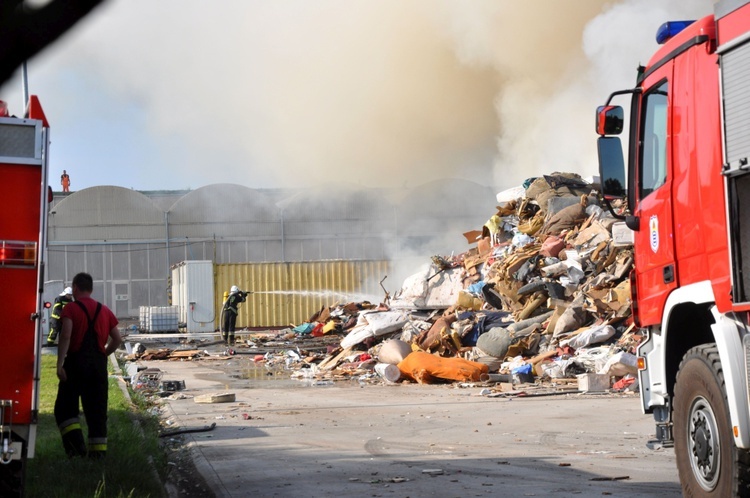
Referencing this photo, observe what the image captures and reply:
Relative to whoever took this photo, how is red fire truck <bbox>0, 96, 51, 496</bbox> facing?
facing away from the viewer

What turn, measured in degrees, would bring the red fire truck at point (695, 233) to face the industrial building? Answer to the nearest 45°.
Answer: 0° — it already faces it

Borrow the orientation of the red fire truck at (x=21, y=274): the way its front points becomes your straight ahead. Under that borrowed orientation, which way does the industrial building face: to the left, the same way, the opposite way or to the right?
the opposite way

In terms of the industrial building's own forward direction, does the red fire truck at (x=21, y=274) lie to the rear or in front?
in front

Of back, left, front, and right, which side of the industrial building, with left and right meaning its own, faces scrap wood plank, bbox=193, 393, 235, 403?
front

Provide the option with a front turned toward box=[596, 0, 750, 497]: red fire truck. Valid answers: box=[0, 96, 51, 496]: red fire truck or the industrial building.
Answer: the industrial building

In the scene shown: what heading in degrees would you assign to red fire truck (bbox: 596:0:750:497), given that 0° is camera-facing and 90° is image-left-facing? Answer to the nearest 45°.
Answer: approximately 135°

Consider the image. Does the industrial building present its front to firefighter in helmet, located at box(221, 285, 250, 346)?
yes

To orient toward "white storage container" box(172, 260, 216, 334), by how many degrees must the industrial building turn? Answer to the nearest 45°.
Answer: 0° — it already faces it

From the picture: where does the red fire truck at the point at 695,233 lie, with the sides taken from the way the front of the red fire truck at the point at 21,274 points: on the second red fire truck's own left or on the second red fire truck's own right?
on the second red fire truck's own right

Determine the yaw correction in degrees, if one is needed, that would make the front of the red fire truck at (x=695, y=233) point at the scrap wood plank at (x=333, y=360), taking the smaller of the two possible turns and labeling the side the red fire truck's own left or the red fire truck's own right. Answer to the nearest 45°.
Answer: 0° — it already faces it

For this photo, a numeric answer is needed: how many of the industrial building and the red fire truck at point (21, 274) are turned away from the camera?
1

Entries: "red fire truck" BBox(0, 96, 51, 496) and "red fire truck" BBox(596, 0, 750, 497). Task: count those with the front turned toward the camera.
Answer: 0
